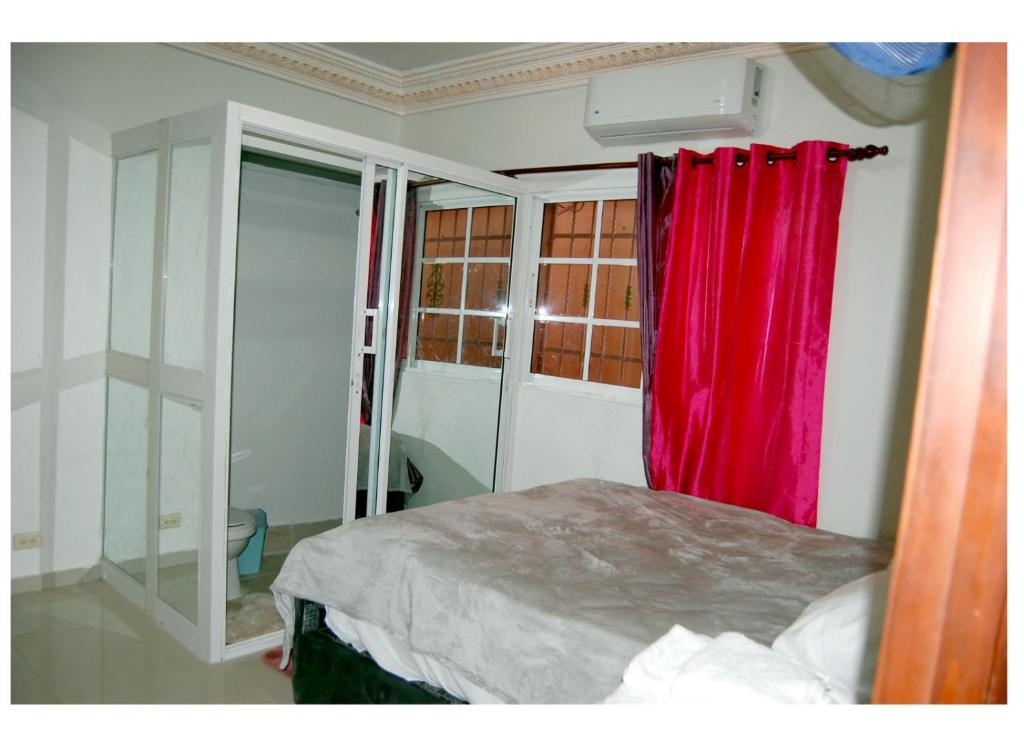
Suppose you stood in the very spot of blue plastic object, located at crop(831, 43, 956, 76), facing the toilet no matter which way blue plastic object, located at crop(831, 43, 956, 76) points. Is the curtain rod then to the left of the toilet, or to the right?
right

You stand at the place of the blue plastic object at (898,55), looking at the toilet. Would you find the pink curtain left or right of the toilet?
right

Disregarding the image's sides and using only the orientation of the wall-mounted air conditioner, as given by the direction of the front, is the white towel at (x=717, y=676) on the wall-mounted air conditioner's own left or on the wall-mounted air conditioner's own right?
on the wall-mounted air conditioner's own left

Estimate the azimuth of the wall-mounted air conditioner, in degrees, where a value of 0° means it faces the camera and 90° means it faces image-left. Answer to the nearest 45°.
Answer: approximately 45°

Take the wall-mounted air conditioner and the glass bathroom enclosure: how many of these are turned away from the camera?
0

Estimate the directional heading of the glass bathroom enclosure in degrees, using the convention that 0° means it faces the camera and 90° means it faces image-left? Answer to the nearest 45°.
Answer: approximately 315°

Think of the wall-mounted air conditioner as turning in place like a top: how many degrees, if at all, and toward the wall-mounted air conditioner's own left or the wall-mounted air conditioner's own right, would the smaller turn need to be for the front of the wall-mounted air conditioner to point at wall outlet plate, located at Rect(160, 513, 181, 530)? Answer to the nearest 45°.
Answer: approximately 45° to the wall-mounted air conditioner's own right
